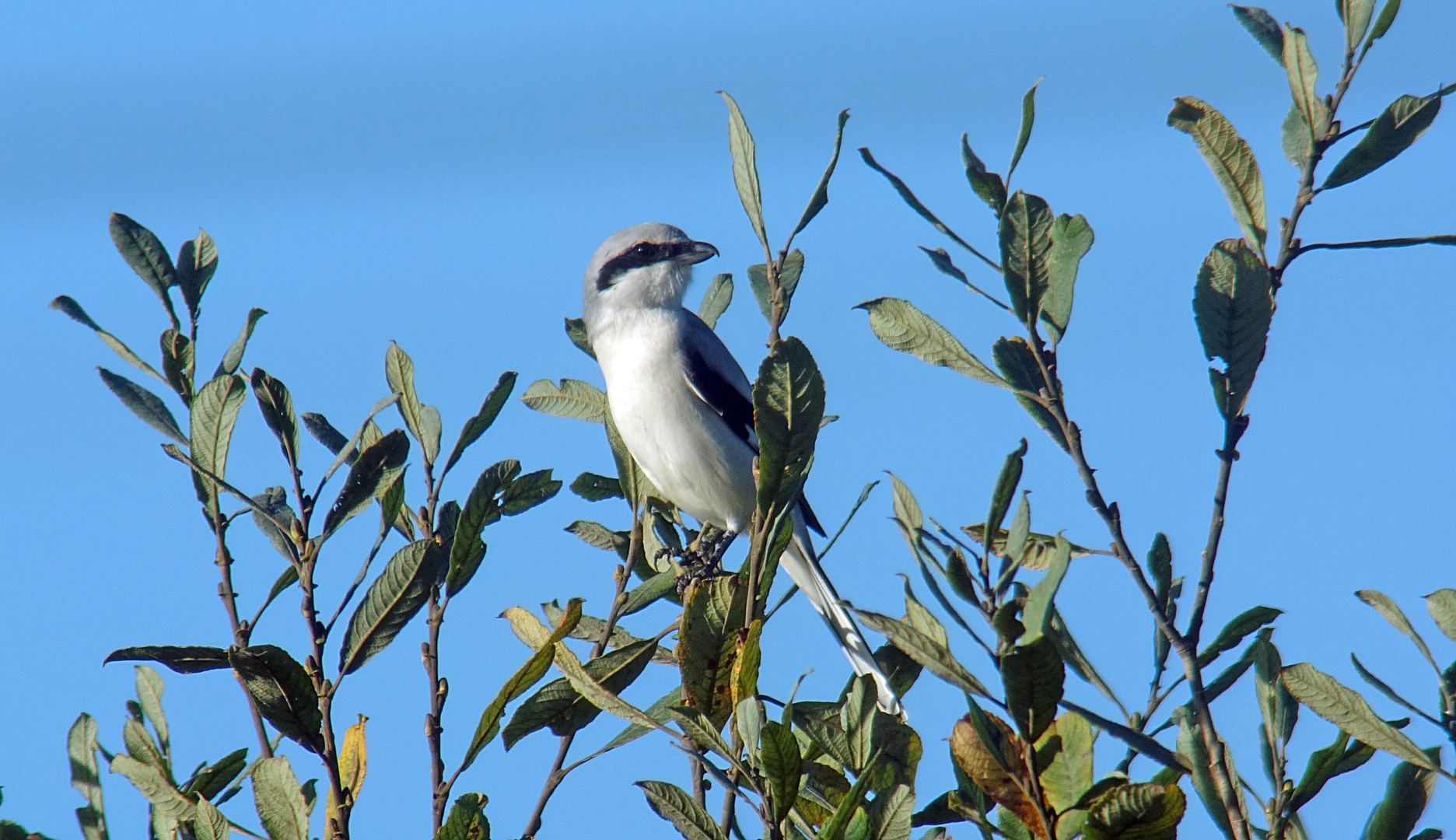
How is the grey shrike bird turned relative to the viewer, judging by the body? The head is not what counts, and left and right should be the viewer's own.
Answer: facing the viewer and to the left of the viewer
